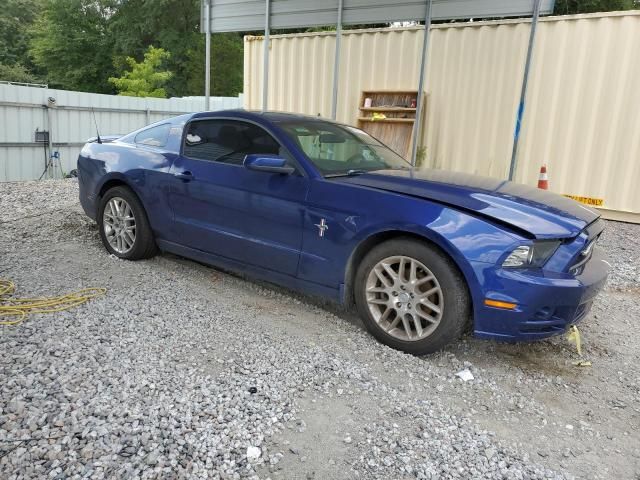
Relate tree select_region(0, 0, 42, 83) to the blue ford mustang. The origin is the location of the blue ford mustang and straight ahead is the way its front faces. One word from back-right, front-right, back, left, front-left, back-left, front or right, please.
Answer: back

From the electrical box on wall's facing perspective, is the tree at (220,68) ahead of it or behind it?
behind

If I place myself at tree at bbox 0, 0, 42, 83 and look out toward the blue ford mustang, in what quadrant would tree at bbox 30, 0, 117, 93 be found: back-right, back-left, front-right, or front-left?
front-left

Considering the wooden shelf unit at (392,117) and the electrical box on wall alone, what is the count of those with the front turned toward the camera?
2

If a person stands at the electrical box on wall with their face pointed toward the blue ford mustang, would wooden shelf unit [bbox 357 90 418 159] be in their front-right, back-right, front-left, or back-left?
front-left

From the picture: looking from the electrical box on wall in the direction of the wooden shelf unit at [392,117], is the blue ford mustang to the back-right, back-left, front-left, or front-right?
front-right

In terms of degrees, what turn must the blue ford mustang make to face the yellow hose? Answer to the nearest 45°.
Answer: approximately 135° to its right

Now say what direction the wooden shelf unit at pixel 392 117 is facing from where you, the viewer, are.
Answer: facing the viewer

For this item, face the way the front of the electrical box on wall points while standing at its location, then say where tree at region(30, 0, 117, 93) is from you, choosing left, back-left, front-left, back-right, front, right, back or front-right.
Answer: back

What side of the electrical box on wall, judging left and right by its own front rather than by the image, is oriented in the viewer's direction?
front

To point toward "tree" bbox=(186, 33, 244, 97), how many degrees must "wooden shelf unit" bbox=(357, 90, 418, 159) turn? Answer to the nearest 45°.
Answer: approximately 135° to its right

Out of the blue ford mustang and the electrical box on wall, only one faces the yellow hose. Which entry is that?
the electrical box on wall

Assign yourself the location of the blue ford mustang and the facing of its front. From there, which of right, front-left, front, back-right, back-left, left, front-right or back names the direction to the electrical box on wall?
back

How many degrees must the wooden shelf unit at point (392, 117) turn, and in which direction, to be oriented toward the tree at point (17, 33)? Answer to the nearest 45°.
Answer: approximately 135° to its right

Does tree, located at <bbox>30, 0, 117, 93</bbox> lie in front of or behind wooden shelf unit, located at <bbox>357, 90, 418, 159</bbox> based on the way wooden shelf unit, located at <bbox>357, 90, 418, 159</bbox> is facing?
behind

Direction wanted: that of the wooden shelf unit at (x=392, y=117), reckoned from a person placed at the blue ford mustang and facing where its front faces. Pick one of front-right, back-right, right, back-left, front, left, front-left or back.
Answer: back-left

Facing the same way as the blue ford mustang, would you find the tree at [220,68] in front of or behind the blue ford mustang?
behind
